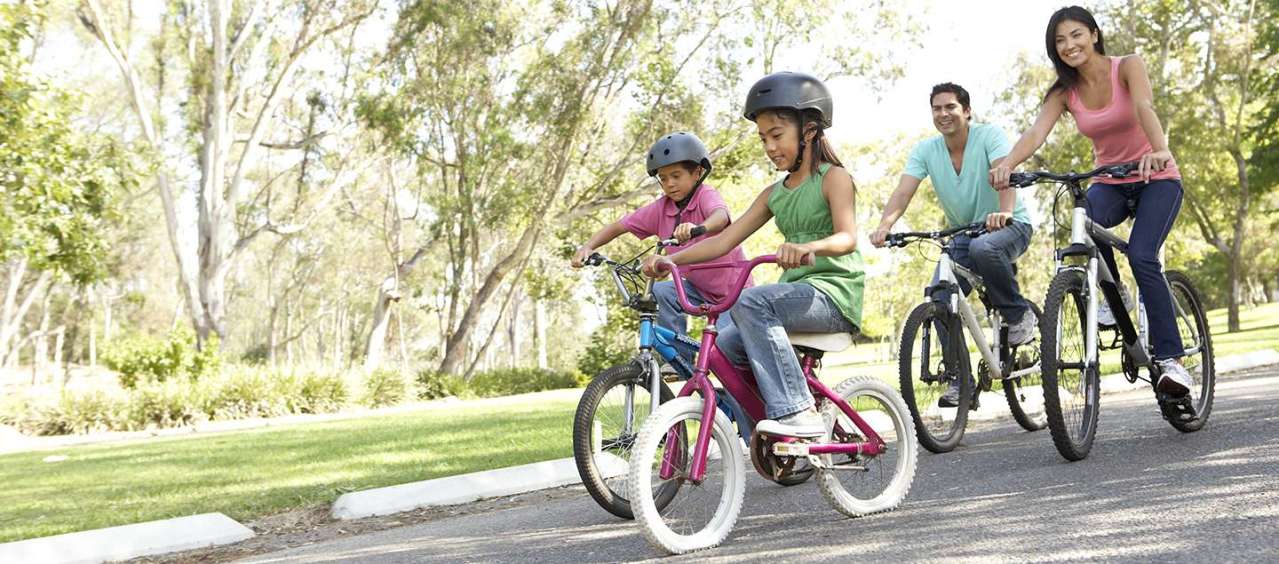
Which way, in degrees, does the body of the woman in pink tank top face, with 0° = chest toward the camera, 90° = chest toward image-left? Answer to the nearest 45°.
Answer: approximately 45°

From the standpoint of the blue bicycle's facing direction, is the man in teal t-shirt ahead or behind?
behind

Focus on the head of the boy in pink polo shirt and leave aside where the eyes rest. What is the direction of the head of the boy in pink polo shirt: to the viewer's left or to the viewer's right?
to the viewer's left

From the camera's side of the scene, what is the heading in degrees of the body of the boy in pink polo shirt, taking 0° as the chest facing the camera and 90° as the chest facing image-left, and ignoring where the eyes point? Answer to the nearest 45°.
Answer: approximately 45°
